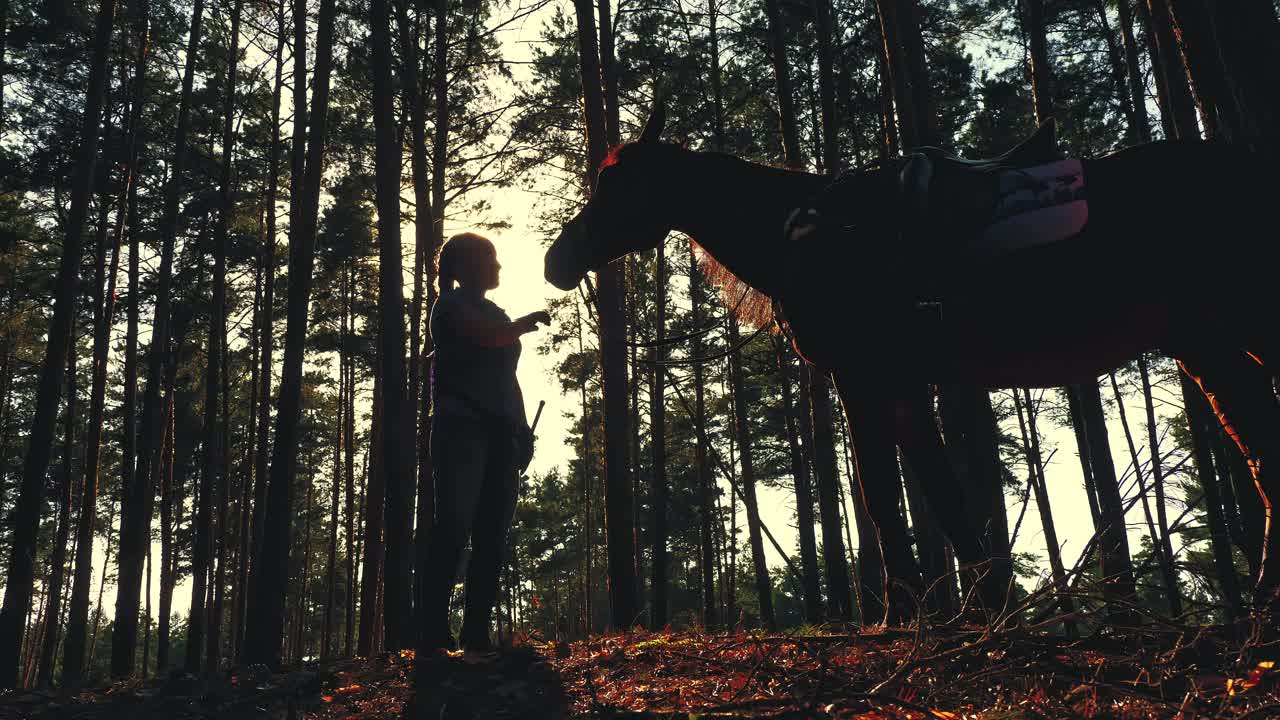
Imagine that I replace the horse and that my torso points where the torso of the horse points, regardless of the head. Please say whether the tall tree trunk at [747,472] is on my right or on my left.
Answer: on my right

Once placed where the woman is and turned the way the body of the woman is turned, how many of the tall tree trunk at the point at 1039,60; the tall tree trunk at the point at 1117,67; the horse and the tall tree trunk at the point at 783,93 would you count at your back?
0

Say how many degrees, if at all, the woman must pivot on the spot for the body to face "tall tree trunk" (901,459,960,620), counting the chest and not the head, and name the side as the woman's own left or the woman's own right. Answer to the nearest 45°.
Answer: approximately 45° to the woman's own left

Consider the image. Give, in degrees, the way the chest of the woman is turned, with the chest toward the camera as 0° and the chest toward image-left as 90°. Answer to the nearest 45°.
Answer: approximately 270°

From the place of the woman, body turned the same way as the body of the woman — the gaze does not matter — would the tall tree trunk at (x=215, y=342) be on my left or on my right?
on my left

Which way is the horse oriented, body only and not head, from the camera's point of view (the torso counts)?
to the viewer's left

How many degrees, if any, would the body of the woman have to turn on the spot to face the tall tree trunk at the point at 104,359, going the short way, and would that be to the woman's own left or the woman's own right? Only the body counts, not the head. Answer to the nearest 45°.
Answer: approximately 135° to the woman's own left

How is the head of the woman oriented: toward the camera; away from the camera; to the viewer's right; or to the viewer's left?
to the viewer's right

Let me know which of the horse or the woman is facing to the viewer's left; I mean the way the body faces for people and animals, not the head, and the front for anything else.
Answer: the horse

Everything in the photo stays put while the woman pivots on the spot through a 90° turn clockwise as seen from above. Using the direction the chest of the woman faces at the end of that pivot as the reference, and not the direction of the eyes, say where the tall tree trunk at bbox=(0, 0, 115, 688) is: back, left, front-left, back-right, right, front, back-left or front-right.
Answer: back-right

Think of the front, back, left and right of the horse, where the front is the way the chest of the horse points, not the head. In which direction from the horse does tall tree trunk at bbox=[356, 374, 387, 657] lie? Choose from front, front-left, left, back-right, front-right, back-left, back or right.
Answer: front-right

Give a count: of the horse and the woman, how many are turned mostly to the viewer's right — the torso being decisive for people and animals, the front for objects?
1
